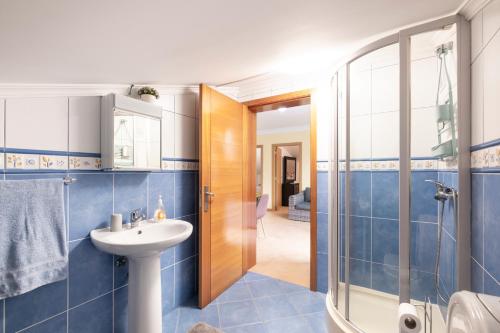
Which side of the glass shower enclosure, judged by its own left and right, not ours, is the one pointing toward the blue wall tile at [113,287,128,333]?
front

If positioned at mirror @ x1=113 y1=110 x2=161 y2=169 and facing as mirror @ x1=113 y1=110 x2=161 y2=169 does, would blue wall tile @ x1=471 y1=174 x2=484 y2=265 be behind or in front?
in front

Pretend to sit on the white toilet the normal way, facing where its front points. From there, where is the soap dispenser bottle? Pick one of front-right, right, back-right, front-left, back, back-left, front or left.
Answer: front-right

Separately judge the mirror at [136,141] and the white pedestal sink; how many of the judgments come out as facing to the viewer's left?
0

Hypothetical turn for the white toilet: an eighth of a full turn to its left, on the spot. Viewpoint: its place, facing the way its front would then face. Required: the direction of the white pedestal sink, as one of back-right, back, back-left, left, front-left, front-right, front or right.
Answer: right

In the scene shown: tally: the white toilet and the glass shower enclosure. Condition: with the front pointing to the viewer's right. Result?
0

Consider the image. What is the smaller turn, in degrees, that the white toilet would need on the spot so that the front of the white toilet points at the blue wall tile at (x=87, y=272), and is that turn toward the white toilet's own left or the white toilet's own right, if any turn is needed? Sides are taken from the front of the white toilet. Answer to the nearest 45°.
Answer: approximately 45° to the white toilet's own right

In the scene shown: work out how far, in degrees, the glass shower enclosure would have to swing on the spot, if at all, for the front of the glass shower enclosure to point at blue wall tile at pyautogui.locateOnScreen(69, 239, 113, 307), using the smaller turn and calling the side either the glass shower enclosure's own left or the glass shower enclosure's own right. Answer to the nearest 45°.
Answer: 0° — it already faces it

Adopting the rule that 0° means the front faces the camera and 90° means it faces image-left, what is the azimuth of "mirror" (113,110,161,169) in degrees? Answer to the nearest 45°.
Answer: approximately 315°

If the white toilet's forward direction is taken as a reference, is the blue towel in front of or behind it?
in front

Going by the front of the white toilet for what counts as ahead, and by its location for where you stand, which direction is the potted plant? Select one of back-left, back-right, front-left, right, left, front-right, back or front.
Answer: front-right
